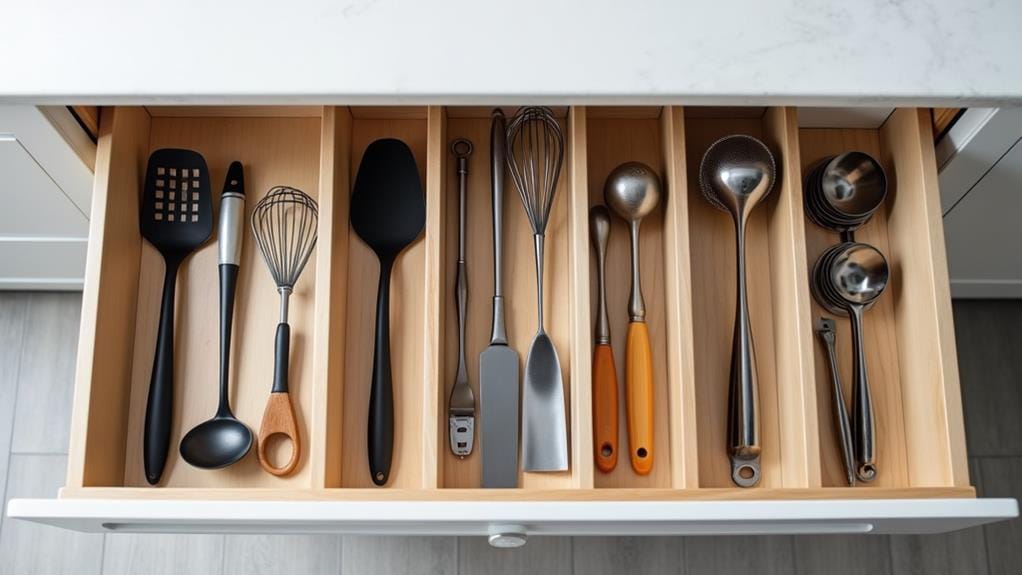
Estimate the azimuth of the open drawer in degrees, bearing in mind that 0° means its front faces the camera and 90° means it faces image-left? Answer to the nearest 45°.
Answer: approximately 0°
